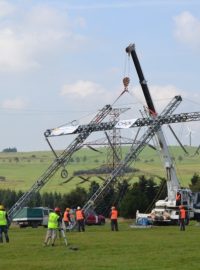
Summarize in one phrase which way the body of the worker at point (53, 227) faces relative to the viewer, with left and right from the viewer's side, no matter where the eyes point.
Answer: facing away from the viewer and to the right of the viewer
